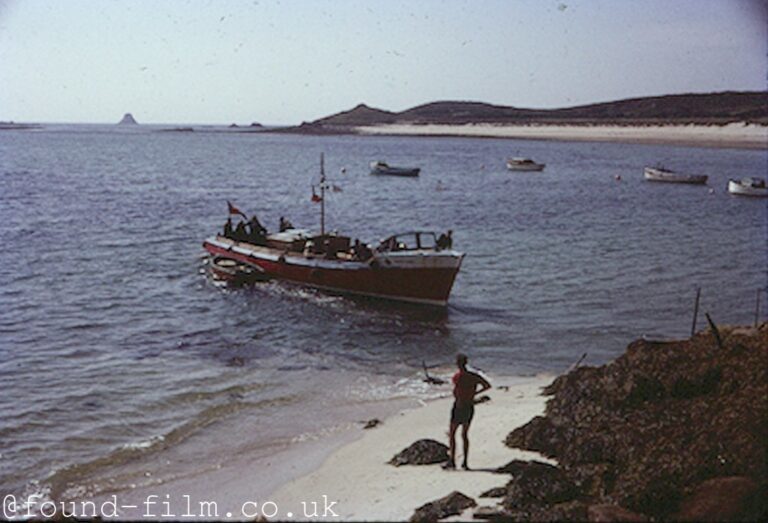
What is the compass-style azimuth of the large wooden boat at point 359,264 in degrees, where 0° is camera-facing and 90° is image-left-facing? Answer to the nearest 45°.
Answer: approximately 315°

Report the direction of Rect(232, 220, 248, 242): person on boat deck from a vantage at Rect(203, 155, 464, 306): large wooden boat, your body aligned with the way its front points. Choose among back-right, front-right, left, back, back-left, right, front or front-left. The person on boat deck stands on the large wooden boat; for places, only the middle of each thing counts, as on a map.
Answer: back

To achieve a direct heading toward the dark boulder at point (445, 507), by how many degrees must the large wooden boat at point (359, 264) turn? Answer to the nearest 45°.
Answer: approximately 45° to its right

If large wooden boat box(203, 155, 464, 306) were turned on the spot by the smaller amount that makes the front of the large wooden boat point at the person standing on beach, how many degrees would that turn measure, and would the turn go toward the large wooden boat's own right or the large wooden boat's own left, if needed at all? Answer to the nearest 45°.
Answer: approximately 45° to the large wooden boat's own right
